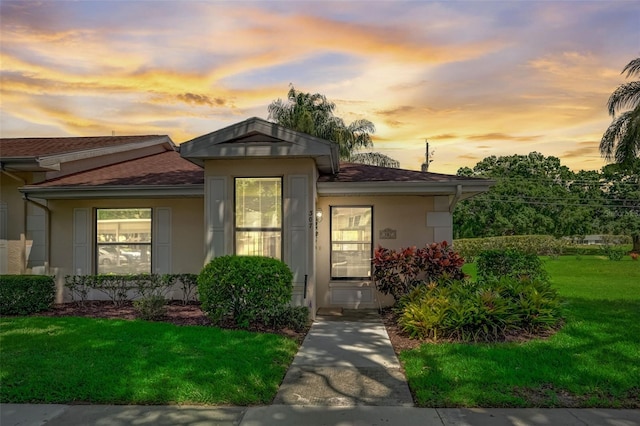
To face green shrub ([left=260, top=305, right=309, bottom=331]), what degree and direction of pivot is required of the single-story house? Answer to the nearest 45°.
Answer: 0° — it already faces it

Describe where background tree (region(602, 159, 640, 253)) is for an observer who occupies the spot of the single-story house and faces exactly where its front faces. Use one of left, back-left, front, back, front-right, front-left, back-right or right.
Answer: back-left

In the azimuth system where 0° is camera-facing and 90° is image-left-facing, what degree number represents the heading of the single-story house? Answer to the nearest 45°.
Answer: approximately 0°

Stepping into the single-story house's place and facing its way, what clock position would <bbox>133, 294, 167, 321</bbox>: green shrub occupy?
The green shrub is roughly at 1 o'clock from the single-story house.

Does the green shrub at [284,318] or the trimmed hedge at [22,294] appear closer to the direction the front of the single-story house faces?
the green shrub

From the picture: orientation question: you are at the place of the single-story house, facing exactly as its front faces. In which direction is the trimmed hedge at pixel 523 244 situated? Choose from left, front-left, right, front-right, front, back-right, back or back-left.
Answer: back-left

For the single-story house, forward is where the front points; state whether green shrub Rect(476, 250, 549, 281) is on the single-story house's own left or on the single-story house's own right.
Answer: on the single-story house's own left

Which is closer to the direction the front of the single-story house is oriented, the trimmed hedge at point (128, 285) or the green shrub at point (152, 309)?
the green shrub
